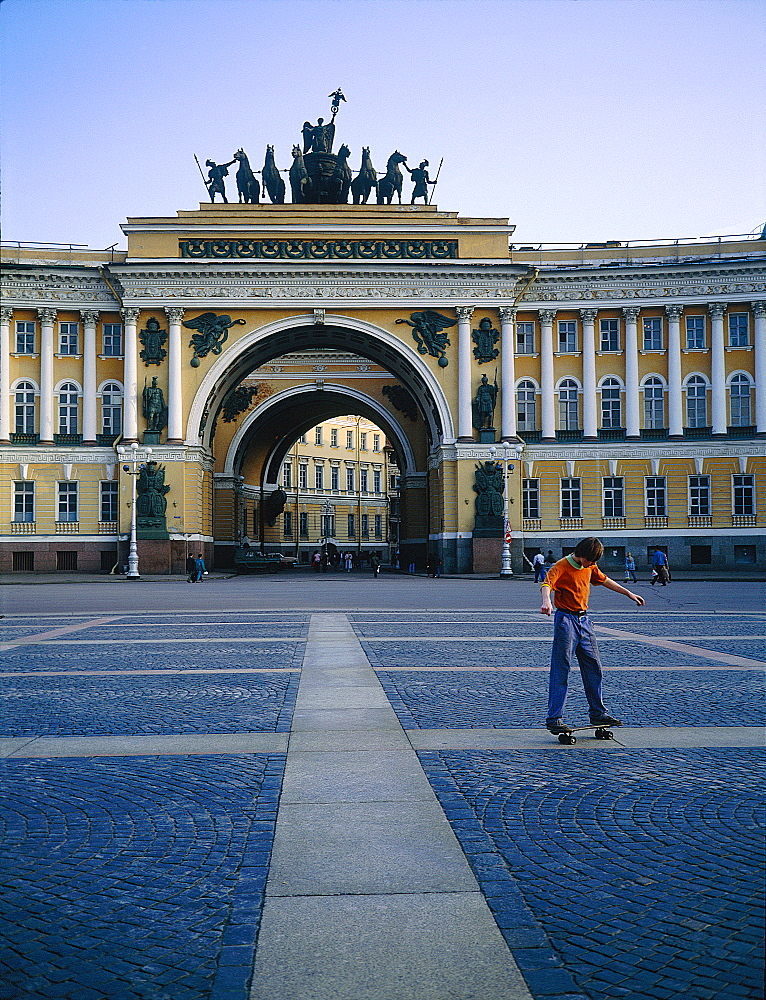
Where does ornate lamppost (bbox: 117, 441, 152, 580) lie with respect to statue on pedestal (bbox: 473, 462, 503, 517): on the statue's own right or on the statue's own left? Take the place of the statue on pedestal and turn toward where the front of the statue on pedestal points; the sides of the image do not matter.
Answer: on the statue's own right

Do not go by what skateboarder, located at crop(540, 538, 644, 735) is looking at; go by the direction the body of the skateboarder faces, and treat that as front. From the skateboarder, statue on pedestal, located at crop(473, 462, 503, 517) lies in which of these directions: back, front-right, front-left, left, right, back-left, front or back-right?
back-left

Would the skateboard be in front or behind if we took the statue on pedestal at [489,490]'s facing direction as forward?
in front

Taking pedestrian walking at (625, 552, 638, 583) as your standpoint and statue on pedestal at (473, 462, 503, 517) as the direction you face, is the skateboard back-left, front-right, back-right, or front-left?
back-left

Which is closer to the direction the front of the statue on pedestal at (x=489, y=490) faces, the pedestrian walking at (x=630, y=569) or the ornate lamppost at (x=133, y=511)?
the pedestrian walking

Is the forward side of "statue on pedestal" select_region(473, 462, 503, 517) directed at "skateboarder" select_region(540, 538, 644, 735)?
yes

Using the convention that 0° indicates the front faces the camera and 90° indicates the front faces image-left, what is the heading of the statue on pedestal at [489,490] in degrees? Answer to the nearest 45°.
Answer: approximately 0°

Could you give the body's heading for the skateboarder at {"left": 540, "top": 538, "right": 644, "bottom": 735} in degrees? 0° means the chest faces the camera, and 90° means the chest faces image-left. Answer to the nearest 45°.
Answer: approximately 315°

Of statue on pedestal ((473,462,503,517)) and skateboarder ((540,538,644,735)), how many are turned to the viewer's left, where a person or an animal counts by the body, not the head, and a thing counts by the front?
0
